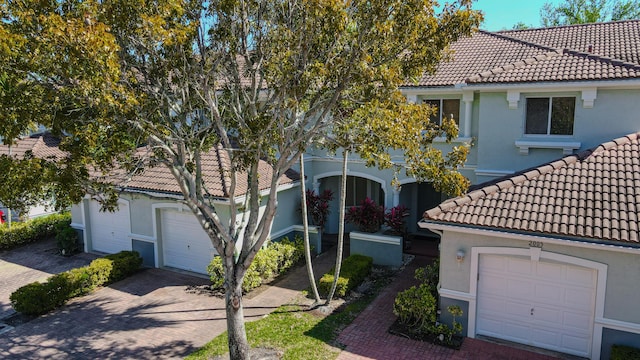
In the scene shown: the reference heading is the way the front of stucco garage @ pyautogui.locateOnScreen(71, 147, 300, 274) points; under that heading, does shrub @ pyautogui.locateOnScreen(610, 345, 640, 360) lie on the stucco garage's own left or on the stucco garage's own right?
on the stucco garage's own left

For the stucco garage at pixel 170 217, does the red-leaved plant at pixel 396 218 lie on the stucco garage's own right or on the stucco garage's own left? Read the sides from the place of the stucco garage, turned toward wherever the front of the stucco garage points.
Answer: on the stucco garage's own left

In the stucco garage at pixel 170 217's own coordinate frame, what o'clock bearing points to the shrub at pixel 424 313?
The shrub is roughly at 9 o'clock from the stucco garage.

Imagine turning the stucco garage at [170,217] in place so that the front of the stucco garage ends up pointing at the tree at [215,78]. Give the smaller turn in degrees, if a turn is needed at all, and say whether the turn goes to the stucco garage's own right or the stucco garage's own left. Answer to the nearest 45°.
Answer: approximately 45° to the stucco garage's own left

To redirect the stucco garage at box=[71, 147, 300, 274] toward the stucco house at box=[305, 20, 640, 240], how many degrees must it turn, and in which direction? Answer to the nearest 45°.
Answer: approximately 90° to its left

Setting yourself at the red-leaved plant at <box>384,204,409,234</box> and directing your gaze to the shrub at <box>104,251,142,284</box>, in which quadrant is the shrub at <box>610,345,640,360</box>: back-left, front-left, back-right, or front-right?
back-left

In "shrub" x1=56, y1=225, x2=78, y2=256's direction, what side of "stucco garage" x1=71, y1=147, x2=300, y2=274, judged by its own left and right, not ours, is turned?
right

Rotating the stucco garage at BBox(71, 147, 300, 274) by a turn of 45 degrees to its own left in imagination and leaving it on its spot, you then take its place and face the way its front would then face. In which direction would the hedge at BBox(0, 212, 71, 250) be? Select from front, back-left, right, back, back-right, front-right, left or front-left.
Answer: back-right

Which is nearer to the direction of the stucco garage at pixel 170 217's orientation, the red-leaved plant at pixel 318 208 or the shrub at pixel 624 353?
the shrub

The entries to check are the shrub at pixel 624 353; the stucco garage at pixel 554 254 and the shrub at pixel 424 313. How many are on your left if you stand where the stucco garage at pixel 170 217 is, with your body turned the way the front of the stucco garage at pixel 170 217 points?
3

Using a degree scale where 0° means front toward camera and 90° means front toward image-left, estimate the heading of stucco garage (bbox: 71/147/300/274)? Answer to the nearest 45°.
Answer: approximately 45°

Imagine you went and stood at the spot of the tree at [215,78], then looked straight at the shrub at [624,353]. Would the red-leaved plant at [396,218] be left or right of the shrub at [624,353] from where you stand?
left

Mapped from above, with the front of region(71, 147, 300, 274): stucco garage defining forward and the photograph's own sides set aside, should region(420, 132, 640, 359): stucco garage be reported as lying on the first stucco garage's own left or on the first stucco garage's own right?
on the first stucco garage's own left

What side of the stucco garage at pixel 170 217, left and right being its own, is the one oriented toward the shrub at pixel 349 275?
left
